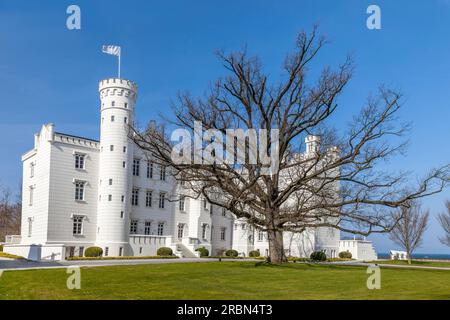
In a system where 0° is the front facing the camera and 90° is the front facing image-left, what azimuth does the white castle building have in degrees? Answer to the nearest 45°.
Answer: approximately 315°
